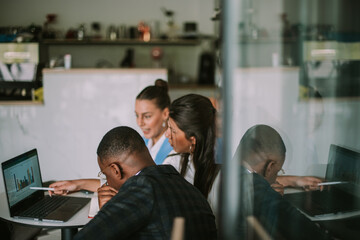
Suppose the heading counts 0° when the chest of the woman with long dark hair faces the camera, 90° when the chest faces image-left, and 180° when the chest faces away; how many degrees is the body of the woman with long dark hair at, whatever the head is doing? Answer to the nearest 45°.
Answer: approximately 90°

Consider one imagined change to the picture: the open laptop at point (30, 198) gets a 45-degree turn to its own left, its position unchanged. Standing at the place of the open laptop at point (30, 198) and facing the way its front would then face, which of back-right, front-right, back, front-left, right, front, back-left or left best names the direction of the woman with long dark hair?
front-right

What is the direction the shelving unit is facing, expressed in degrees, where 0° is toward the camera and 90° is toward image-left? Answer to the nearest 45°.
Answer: approximately 0°

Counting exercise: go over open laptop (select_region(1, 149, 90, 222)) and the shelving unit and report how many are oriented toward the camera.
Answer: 1

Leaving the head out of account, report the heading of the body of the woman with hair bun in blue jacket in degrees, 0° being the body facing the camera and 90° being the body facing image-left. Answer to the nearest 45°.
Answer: approximately 45°

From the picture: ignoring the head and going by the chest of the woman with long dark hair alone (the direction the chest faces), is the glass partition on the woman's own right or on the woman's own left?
on the woman's own left

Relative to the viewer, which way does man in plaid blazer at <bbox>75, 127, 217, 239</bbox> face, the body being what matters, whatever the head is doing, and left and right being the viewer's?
facing away from the viewer and to the left of the viewer

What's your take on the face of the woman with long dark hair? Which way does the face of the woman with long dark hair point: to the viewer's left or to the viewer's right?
to the viewer's left

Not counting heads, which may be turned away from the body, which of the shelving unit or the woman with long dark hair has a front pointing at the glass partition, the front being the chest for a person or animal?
the shelving unit

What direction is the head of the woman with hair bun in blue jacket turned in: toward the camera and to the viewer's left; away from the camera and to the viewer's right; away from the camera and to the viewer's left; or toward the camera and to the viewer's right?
toward the camera and to the viewer's left

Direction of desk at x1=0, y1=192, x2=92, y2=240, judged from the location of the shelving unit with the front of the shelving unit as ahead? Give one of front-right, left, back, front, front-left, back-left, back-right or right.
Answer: front

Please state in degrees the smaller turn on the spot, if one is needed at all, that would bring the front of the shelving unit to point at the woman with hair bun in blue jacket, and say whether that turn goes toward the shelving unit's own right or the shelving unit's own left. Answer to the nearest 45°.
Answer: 0° — it already faces them
